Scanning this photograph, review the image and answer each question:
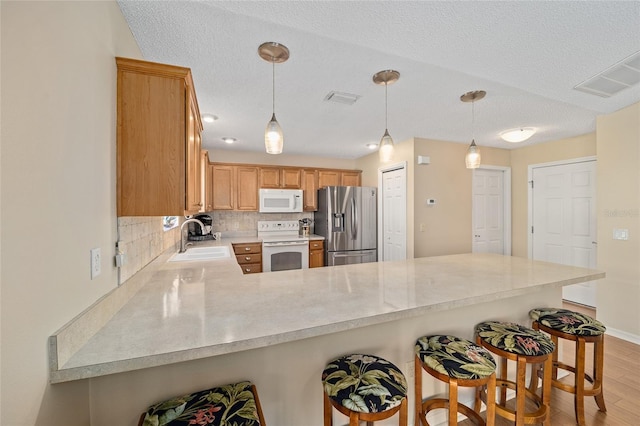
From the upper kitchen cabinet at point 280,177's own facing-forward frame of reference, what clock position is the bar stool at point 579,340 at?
The bar stool is roughly at 11 o'clock from the upper kitchen cabinet.

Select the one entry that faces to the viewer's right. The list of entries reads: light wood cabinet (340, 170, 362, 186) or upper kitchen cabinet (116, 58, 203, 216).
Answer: the upper kitchen cabinet

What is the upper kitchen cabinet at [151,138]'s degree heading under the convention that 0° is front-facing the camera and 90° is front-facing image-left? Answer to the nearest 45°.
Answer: approximately 270°

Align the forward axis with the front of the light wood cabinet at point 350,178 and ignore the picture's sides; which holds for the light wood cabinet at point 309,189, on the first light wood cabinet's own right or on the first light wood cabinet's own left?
on the first light wood cabinet's own right

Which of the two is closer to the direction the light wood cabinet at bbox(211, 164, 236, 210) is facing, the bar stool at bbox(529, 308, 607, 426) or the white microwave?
the bar stool

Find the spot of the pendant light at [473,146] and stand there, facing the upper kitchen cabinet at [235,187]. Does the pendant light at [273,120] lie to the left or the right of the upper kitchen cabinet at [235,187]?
left

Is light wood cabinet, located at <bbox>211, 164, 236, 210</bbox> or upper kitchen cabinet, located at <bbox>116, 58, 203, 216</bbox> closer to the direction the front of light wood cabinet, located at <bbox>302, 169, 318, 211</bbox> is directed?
the upper kitchen cabinet

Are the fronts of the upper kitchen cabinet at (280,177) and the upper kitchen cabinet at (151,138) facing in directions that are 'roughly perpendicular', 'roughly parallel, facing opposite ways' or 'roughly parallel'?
roughly perpendicular

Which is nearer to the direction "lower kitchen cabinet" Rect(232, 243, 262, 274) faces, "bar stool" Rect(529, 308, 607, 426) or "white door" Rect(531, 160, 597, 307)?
the bar stool
